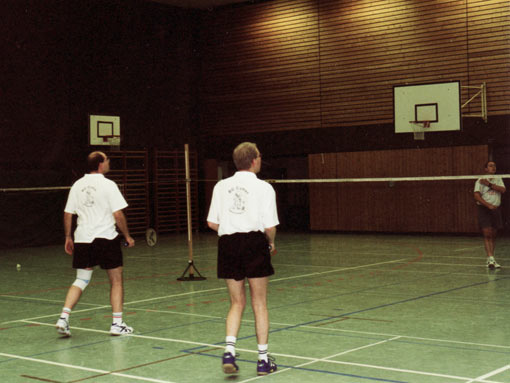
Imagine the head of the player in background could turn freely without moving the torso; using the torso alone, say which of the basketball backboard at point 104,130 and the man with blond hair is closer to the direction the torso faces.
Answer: the man with blond hair

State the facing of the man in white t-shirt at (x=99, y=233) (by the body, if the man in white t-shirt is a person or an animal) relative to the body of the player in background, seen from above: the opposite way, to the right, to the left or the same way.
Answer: the opposite way

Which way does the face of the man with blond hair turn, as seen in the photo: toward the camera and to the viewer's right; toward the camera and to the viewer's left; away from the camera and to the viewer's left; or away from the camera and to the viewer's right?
away from the camera and to the viewer's right

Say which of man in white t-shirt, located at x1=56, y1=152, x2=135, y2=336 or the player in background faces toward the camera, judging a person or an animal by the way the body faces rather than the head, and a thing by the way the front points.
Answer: the player in background

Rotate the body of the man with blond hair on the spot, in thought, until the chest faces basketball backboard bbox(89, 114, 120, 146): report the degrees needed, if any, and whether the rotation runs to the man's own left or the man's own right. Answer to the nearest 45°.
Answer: approximately 45° to the man's own left

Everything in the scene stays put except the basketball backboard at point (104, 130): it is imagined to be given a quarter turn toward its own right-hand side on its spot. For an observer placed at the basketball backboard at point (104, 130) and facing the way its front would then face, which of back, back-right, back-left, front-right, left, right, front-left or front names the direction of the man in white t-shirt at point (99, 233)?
front-left

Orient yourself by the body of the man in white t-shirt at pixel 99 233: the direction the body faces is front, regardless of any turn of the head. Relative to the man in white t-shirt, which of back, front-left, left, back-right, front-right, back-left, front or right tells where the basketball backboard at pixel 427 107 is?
front

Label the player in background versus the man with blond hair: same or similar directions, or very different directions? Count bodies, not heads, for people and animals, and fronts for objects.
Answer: very different directions

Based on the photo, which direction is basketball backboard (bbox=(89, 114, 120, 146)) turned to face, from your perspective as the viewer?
facing the viewer and to the right of the viewer

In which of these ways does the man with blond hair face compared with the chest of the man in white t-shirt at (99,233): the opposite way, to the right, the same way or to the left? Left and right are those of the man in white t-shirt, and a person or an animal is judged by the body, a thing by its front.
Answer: the same way

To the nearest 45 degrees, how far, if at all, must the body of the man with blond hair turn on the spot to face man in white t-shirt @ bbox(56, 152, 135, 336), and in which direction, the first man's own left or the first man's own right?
approximately 90° to the first man's own left

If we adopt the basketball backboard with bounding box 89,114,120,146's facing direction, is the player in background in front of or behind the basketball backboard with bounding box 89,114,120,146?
in front

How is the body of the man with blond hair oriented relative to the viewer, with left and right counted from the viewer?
facing away from the viewer and to the right of the viewer

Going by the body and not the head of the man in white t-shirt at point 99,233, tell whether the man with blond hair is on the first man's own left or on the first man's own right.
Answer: on the first man's own right

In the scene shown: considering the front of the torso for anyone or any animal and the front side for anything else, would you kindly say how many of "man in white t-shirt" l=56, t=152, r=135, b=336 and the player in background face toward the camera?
1

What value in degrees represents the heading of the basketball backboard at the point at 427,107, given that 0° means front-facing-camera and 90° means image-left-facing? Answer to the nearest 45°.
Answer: approximately 45°

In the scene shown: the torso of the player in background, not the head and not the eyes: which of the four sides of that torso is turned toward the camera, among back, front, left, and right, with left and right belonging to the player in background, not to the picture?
front

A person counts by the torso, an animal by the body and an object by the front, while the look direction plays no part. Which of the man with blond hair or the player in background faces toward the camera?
the player in background

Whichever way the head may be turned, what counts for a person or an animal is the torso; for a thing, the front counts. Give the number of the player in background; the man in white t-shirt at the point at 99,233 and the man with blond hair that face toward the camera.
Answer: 1

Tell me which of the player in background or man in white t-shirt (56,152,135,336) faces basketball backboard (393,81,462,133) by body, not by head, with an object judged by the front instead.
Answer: the man in white t-shirt
